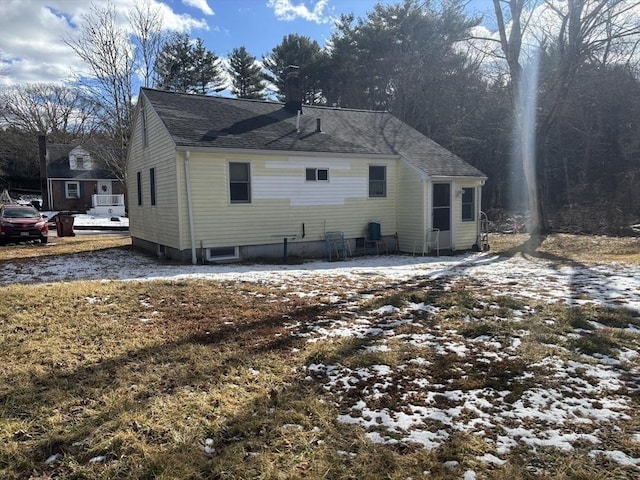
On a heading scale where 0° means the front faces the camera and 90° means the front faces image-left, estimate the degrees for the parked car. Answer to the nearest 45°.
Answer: approximately 0°

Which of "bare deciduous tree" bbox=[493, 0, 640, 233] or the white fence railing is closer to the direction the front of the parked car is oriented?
the bare deciduous tree

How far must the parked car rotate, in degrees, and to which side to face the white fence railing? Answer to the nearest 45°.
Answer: approximately 180°

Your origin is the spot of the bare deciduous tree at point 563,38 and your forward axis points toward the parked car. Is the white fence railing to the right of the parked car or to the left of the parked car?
right

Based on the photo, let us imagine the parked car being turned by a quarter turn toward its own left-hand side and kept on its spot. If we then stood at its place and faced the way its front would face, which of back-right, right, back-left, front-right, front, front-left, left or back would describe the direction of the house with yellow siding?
front-right

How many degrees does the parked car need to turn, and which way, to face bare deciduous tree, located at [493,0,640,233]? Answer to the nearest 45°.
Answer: approximately 45° to its left
